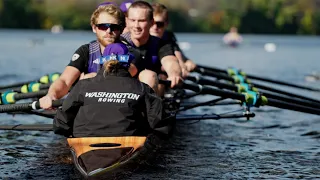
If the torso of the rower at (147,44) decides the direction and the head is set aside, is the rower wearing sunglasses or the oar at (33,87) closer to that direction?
the rower wearing sunglasses

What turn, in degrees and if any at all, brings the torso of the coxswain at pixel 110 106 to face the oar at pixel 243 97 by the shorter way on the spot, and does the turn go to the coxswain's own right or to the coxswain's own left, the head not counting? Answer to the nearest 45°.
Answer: approximately 45° to the coxswain's own right

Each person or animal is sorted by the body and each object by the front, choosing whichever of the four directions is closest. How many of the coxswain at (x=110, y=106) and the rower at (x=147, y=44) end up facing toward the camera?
1

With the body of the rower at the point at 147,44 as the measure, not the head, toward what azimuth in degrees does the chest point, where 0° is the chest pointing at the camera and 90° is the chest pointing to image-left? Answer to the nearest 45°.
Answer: approximately 0°

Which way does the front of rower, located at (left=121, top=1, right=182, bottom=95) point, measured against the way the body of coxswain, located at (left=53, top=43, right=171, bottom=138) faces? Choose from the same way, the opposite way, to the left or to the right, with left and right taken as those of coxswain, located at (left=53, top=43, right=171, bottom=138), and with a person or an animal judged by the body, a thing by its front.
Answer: the opposite way

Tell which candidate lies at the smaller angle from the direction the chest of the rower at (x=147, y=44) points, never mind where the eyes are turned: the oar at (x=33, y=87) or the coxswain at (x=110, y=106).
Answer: the coxswain

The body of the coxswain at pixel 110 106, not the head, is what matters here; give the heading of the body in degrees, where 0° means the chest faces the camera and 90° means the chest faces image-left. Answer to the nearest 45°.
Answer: approximately 180°

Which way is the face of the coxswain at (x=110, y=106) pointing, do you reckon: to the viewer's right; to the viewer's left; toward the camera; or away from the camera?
away from the camera
